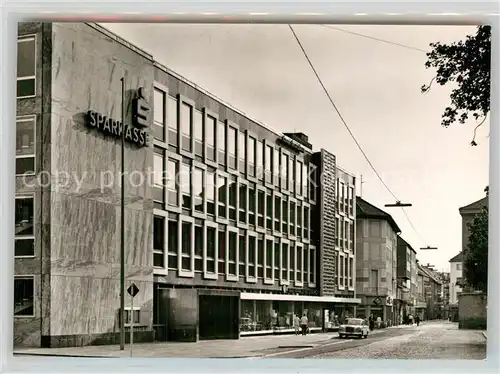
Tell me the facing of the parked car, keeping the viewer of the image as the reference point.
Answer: facing the viewer and to the left of the viewer

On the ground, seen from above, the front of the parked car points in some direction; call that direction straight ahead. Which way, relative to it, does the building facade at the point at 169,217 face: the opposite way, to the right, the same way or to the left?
to the left

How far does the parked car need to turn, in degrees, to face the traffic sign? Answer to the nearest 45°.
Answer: approximately 45° to its right

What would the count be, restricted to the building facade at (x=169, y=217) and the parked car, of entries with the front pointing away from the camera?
0

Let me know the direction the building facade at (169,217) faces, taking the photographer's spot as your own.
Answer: facing the viewer and to the right of the viewer
